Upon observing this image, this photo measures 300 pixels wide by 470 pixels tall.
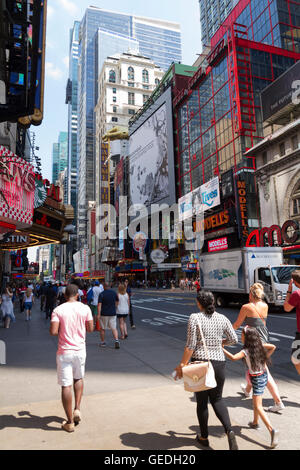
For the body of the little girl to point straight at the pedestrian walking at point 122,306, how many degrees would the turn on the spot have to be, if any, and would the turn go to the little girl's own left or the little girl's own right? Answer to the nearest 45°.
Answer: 0° — they already face them

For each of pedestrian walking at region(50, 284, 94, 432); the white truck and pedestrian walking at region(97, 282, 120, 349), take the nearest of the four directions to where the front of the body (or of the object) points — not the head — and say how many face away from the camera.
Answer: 2

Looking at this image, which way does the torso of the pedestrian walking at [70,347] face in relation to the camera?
away from the camera

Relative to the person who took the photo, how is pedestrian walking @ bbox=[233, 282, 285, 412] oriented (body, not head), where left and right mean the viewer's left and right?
facing away from the viewer and to the left of the viewer

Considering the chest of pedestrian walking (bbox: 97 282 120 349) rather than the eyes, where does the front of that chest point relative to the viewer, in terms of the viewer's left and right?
facing away from the viewer

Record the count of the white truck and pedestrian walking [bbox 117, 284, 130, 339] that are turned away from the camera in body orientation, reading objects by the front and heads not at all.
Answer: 1

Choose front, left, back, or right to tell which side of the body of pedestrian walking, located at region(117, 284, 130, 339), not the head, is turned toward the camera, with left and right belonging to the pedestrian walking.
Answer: back

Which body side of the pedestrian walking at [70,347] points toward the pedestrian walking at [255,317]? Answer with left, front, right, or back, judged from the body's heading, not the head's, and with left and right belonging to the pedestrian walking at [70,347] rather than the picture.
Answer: right

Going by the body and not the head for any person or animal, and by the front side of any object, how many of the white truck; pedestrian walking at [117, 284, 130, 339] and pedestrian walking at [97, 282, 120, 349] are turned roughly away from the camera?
2

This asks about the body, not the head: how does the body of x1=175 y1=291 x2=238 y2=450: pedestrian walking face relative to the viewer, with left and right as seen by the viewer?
facing away from the viewer and to the left of the viewer

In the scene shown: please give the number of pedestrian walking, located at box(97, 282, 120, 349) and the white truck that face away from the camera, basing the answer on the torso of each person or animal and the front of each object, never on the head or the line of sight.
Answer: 1

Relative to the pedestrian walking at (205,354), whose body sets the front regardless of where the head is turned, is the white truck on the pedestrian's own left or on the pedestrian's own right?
on the pedestrian's own right

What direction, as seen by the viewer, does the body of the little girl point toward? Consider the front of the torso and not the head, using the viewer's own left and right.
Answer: facing away from the viewer and to the left of the viewer

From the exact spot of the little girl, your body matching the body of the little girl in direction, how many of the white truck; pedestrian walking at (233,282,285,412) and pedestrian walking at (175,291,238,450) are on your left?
1

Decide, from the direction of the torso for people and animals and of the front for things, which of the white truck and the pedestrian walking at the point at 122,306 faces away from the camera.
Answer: the pedestrian walking

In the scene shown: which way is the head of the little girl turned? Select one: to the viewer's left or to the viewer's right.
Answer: to the viewer's left

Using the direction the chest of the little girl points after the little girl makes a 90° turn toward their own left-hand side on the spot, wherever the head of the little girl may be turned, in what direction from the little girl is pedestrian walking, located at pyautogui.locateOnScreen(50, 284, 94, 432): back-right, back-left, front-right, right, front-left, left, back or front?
front-right

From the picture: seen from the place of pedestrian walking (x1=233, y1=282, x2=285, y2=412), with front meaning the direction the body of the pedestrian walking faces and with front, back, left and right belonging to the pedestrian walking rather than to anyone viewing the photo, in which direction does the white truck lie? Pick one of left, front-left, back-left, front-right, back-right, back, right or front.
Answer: front-right

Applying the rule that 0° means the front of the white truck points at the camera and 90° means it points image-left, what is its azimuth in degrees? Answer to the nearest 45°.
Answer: approximately 315°
